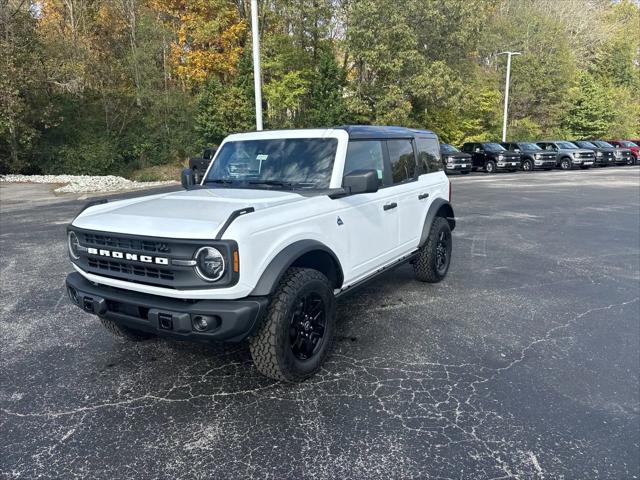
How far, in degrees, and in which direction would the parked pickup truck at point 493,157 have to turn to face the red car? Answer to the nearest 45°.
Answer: approximately 90° to its left

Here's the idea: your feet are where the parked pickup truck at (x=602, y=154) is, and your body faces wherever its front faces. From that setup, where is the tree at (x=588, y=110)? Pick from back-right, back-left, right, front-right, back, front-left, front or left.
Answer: back-left

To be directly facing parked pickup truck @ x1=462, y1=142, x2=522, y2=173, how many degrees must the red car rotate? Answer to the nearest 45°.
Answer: approximately 90° to its right

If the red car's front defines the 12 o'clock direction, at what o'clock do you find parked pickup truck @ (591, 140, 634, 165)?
The parked pickup truck is roughly at 2 o'clock from the red car.

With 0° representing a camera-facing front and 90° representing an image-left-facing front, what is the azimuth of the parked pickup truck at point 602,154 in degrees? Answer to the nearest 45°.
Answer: approximately 315°

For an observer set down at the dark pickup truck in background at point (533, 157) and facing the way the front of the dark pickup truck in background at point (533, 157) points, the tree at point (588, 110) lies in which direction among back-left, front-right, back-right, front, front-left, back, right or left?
back-left

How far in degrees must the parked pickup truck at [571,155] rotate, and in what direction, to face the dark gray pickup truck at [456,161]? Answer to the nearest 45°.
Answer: approximately 90° to its right

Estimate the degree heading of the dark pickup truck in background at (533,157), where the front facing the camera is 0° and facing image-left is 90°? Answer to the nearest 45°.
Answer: approximately 315°

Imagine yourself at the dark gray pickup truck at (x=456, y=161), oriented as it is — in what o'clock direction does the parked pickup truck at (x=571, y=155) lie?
The parked pickup truck is roughly at 9 o'clock from the dark gray pickup truck.

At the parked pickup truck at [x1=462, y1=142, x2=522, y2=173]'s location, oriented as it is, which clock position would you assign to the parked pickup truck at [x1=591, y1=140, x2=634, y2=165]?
the parked pickup truck at [x1=591, y1=140, x2=634, y2=165] is roughly at 9 o'clock from the parked pickup truck at [x1=462, y1=142, x2=522, y2=173].

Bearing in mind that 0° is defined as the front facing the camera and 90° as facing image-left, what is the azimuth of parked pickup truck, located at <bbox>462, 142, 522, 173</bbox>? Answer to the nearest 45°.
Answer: approximately 315°

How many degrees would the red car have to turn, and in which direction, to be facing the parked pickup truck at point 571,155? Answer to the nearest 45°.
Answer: approximately 90° to its right

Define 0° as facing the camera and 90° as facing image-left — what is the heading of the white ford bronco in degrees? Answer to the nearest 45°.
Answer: approximately 45°
